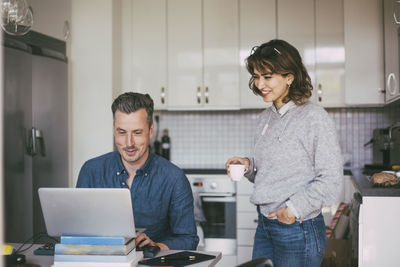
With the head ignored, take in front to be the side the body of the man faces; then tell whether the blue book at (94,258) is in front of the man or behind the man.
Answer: in front

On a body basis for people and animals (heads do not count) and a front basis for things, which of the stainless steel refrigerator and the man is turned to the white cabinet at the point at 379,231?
the stainless steel refrigerator

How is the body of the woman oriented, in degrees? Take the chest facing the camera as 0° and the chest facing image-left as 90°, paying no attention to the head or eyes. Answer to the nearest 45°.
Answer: approximately 45°

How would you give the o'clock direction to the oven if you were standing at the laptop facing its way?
The oven is roughly at 1 o'clock from the laptop.

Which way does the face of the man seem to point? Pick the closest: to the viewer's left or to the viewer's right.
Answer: to the viewer's left

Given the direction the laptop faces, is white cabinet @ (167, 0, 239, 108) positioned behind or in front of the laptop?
in front

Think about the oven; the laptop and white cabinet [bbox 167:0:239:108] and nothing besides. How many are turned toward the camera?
2

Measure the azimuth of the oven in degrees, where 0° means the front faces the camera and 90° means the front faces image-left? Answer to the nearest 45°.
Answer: approximately 0°

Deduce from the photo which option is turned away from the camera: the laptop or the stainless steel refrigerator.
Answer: the laptop

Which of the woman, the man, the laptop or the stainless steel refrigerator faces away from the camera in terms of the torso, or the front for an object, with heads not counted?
the laptop

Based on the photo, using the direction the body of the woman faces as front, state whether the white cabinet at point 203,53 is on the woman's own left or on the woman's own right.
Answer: on the woman's own right

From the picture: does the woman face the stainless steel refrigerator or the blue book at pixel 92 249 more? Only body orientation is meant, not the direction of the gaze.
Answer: the blue book

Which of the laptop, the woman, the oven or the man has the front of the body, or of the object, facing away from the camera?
the laptop

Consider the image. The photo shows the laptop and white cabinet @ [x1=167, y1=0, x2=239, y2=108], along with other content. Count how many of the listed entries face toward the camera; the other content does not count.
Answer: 1
